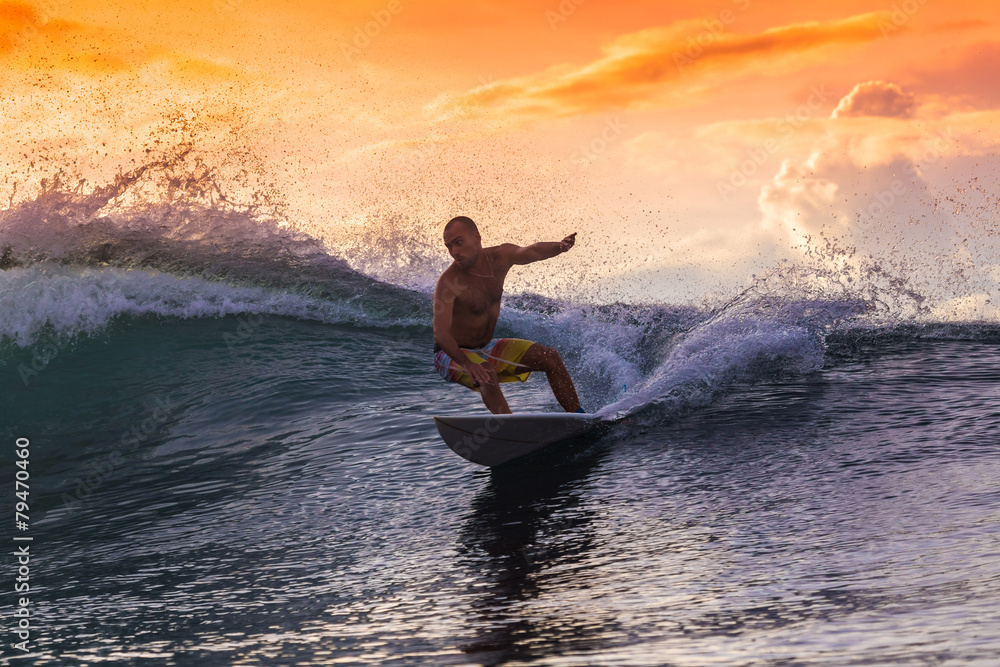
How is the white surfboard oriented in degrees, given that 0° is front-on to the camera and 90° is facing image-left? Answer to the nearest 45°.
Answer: approximately 45°

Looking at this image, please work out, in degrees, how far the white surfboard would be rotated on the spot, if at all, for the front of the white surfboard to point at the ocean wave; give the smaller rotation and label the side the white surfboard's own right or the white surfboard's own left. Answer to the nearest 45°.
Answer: approximately 90° to the white surfboard's own right
